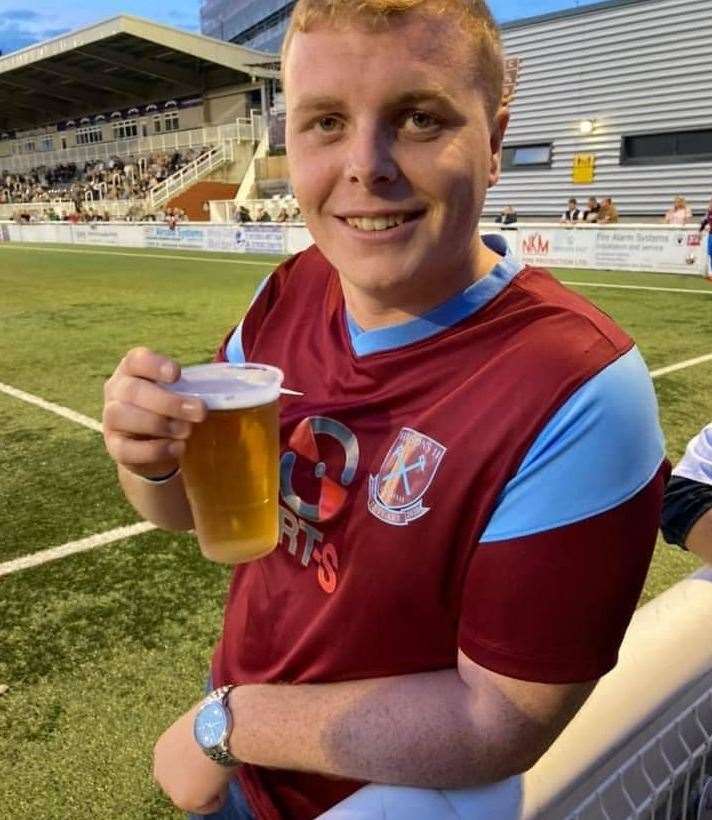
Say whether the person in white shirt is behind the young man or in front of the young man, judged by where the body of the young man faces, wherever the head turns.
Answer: behind

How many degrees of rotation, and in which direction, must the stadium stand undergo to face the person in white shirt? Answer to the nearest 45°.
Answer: approximately 45° to its left

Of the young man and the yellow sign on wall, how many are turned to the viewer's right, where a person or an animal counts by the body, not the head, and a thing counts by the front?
0

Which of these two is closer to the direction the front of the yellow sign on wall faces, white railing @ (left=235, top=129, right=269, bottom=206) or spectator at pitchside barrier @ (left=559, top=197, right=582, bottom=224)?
the spectator at pitchside barrier

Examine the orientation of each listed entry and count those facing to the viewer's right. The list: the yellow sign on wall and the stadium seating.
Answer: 0

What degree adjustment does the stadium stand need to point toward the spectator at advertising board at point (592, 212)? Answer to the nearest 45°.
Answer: approximately 45° to its left

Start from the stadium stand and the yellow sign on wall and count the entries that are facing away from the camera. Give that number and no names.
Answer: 0

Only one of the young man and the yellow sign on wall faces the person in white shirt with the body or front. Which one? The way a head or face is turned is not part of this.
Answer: the yellow sign on wall

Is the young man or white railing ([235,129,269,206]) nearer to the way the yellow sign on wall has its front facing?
the young man

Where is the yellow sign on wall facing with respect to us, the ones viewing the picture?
facing the viewer

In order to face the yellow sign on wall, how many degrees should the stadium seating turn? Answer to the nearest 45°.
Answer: approximately 90° to its left
